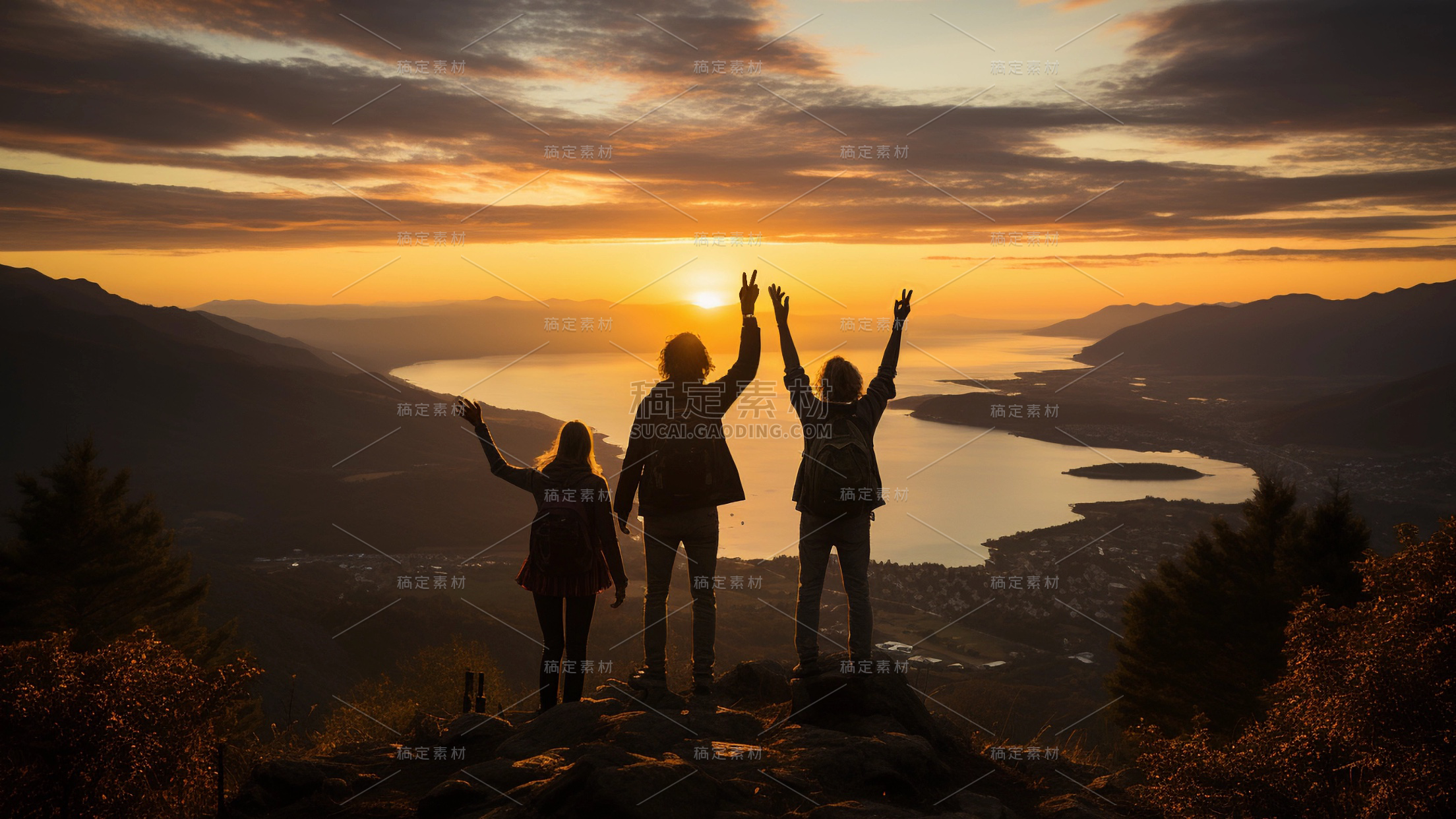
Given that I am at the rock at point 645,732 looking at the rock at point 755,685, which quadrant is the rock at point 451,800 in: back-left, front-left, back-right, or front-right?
back-left

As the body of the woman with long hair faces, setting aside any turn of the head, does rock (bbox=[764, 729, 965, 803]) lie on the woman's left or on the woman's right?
on the woman's right

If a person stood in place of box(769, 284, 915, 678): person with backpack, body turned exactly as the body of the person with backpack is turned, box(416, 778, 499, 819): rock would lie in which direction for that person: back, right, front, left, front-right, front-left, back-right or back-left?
back-left

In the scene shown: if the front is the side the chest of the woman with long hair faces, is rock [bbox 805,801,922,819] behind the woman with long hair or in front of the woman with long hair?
behind

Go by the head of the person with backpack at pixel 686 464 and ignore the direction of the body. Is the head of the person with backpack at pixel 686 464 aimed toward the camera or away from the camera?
away from the camera

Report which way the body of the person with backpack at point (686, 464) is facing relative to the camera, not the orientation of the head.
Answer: away from the camera

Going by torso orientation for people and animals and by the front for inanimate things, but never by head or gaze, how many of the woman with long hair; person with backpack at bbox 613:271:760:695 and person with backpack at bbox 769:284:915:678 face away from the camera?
3

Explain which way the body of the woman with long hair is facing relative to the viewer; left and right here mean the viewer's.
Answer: facing away from the viewer

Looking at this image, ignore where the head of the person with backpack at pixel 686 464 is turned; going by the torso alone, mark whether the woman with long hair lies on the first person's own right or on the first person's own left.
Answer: on the first person's own left

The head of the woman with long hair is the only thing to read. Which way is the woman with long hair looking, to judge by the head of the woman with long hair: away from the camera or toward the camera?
away from the camera

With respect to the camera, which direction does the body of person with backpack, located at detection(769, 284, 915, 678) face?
away from the camera

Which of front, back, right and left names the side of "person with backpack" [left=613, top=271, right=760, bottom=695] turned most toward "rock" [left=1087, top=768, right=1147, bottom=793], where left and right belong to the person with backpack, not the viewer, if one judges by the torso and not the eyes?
right
